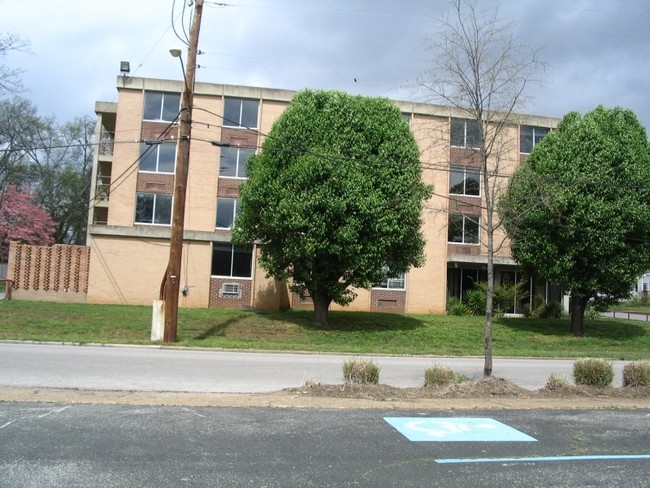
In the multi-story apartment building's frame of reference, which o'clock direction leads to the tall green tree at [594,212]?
The tall green tree is roughly at 10 o'clock from the multi-story apartment building.

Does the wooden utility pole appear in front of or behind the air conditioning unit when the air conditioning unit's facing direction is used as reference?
in front

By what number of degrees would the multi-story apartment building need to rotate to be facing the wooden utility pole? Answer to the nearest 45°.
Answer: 0° — it already faces it

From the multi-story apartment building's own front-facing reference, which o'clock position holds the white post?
The white post is roughly at 12 o'clock from the multi-story apartment building.

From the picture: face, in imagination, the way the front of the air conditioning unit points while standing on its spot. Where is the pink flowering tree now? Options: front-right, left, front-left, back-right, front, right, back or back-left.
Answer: back-right

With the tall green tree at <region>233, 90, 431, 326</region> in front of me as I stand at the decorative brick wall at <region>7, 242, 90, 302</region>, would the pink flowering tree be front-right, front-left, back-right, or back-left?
back-left

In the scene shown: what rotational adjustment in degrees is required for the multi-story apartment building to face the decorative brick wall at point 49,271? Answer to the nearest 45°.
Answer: approximately 90° to its right

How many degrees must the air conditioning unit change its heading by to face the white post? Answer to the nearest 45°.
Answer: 0° — it already faces it

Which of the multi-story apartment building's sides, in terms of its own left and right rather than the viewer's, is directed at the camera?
front

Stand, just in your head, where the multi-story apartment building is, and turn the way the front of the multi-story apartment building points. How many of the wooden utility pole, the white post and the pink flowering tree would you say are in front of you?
2

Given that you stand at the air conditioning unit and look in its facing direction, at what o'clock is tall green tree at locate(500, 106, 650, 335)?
The tall green tree is roughly at 10 o'clock from the air conditioning unit.

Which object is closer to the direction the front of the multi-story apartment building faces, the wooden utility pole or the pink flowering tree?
the wooden utility pole

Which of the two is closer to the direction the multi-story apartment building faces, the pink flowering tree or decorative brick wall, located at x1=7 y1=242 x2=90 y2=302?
the decorative brick wall

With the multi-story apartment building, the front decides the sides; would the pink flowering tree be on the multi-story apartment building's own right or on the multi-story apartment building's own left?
on the multi-story apartment building's own right

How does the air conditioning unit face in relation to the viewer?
toward the camera

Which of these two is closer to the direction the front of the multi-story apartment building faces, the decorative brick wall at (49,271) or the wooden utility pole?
the wooden utility pole
